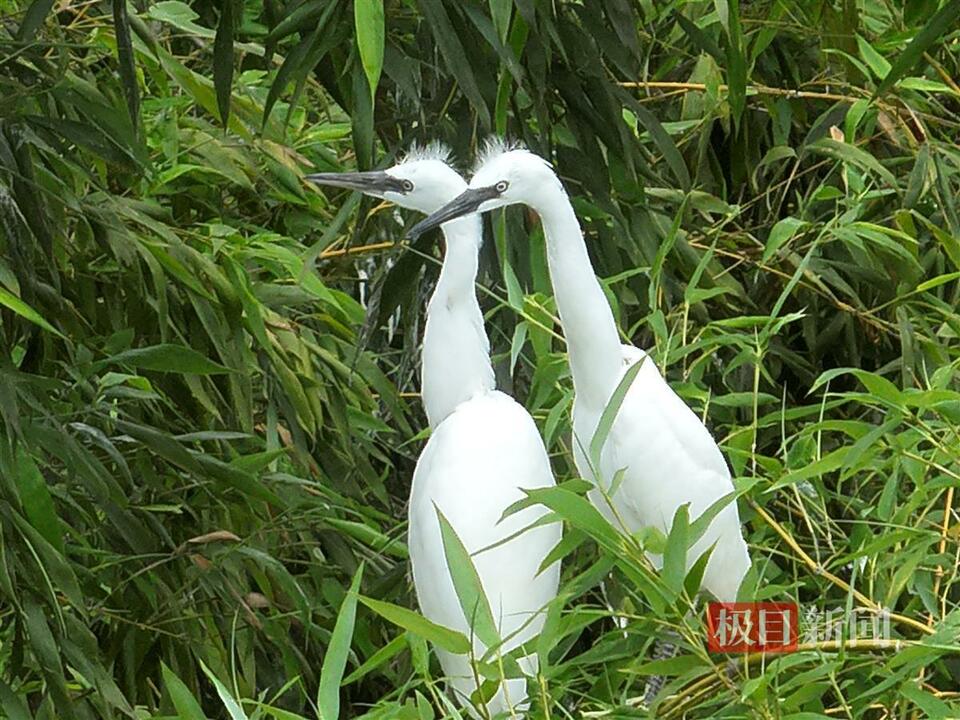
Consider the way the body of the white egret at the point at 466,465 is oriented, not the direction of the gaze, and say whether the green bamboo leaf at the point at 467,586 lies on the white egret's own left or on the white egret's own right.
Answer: on the white egret's own left

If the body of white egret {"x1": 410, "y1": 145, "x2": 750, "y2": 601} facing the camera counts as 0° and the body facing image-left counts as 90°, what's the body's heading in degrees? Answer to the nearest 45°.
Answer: approximately 90°

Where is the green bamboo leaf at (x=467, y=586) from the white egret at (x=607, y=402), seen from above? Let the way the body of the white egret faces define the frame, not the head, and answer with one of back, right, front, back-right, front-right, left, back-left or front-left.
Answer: left
